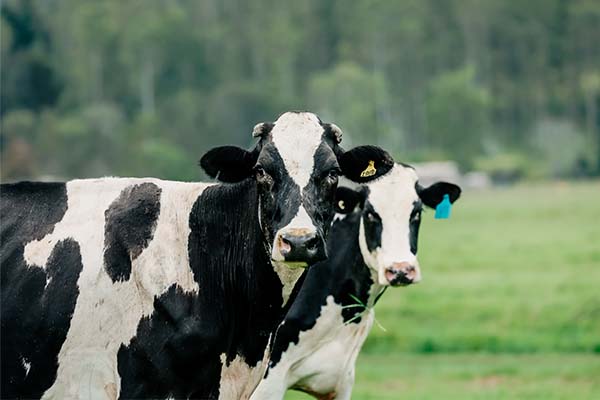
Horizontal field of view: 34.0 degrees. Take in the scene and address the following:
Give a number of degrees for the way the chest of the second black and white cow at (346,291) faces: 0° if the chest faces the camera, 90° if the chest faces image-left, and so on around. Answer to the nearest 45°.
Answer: approximately 315°

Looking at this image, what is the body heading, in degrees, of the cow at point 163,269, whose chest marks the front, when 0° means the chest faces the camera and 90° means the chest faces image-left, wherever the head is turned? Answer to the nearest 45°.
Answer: approximately 270°

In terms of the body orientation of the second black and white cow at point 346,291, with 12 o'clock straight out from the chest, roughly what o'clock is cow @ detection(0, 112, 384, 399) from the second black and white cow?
The cow is roughly at 2 o'clock from the second black and white cow.

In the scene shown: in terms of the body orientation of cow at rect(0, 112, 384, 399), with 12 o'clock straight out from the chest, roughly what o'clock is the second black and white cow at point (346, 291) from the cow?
The second black and white cow is roughly at 10 o'clock from the cow.
